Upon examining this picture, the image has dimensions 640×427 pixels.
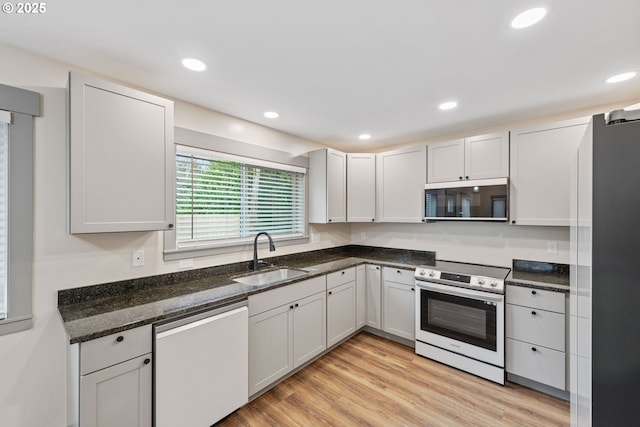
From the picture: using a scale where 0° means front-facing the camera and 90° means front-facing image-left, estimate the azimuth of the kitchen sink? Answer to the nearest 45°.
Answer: approximately 315°

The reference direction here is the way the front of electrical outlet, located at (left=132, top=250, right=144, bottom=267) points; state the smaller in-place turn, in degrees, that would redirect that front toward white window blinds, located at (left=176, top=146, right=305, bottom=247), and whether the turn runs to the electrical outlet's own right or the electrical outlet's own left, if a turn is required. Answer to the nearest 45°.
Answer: approximately 90° to the electrical outlet's own left

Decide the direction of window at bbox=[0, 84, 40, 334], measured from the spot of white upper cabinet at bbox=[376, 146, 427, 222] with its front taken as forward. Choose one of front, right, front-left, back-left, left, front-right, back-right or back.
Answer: front

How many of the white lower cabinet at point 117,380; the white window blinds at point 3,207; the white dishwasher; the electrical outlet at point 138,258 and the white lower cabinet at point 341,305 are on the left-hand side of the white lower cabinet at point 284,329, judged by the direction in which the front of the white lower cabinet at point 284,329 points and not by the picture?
1

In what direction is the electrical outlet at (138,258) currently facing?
toward the camera

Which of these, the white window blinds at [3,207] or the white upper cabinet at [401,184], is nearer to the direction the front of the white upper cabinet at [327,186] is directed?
the white upper cabinet

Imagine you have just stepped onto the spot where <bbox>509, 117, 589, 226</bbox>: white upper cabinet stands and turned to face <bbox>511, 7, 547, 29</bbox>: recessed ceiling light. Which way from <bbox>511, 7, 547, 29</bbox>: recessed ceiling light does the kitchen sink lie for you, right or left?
right

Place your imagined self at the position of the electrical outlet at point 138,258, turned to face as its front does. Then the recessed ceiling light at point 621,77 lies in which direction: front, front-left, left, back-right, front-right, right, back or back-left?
front-left

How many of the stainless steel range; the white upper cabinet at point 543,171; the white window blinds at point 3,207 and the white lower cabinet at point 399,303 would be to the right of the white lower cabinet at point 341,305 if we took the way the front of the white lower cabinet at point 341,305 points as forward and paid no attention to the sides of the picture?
1

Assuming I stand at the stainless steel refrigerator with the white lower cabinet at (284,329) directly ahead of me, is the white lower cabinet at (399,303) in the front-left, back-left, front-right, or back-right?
front-right

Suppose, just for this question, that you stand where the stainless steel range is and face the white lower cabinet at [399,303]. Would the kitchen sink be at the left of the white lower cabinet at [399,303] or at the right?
left

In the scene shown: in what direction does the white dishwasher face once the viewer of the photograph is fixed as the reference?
facing the viewer and to the right of the viewer

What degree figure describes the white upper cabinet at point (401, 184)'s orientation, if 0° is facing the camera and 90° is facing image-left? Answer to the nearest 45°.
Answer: approximately 45°

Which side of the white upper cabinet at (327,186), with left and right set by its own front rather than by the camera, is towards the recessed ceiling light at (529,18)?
front
